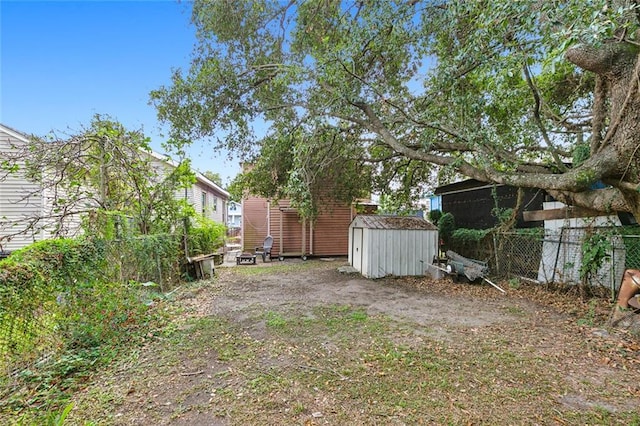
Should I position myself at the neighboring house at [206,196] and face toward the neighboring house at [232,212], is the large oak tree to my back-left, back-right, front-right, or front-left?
back-right

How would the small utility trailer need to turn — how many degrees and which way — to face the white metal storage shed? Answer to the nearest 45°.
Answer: approximately 135° to its right

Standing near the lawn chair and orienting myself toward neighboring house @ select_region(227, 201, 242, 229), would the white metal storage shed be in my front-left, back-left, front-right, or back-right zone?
back-right

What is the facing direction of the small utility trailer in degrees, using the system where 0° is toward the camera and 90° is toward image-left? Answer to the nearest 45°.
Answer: approximately 315°

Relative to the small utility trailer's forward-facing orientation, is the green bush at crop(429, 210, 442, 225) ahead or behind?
behind
